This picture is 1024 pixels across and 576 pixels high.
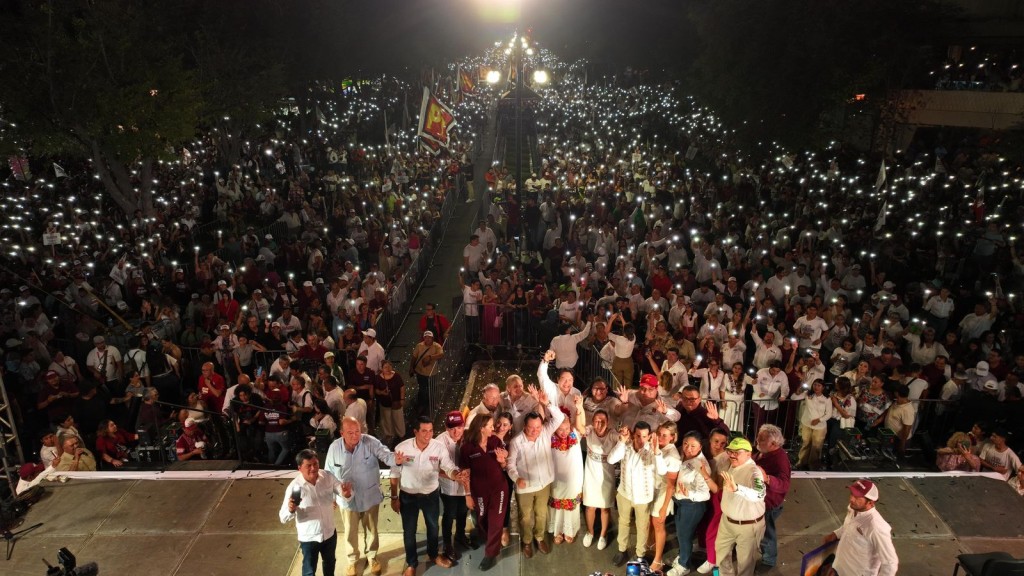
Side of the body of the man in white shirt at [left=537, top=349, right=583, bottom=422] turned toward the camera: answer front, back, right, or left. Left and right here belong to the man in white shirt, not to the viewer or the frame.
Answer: front

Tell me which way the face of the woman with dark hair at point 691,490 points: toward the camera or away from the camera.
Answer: toward the camera

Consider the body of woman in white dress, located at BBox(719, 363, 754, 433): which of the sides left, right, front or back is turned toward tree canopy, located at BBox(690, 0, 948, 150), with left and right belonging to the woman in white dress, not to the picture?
back

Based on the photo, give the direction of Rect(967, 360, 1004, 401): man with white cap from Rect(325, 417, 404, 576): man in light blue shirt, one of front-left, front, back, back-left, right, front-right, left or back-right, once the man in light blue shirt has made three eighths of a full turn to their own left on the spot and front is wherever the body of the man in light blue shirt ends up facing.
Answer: front-right

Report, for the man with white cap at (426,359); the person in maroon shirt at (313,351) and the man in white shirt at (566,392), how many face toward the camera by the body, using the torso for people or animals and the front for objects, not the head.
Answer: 3

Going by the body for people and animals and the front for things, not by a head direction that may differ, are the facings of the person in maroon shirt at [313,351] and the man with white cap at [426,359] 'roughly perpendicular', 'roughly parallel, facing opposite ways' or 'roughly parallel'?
roughly parallel

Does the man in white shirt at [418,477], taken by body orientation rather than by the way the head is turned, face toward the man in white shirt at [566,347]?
no

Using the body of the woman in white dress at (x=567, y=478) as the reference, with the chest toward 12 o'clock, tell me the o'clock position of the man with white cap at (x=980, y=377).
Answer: The man with white cap is roughly at 8 o'clock from the woman in white dress.

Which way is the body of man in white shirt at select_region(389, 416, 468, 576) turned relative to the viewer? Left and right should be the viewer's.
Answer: facing the viewer

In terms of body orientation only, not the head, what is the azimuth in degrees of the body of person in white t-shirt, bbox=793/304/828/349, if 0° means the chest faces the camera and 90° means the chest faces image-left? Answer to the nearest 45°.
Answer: approximately 0°

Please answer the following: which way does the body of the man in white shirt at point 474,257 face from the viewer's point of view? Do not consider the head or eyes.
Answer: toward the camera

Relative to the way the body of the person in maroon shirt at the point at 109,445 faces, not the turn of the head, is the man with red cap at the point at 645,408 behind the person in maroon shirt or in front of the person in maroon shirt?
in front

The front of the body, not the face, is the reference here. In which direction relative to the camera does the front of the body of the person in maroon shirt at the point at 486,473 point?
toward the camera

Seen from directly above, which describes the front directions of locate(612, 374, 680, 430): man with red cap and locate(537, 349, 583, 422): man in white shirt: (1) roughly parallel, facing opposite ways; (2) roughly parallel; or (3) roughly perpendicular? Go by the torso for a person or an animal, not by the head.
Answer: roughly parallel

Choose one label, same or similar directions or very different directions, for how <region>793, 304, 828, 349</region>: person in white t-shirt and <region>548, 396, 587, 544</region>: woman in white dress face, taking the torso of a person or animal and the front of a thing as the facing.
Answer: same or similar directions

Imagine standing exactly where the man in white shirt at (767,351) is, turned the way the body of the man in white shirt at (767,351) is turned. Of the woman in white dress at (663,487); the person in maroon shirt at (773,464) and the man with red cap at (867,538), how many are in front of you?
3

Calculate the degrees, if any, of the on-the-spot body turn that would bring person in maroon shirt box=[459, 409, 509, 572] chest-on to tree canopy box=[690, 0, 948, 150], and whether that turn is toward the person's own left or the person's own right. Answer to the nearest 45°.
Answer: approximately 135° to the person's own left

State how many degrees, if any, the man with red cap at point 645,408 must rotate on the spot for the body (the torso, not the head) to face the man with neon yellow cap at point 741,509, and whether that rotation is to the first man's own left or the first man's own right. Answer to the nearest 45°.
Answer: approximately 45° to the first man's own left

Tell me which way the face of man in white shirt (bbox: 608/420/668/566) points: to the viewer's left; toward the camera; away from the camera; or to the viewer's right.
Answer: toward the camera

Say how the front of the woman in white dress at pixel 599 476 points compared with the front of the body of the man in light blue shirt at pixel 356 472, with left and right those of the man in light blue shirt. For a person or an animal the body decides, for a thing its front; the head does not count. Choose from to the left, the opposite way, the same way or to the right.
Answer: the same way

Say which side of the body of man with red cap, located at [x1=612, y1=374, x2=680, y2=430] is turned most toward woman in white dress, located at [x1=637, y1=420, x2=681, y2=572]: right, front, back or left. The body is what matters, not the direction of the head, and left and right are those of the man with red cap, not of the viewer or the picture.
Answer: front

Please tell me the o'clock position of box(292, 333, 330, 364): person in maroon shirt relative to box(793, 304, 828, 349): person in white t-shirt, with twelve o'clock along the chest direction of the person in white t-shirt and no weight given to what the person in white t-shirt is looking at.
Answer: The person in maroon shirt is roughly at 2 o'clock from the person in white t-shirt.

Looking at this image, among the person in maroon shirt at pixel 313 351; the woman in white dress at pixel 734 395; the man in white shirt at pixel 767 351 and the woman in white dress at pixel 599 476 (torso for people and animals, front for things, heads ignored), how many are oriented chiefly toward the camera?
4

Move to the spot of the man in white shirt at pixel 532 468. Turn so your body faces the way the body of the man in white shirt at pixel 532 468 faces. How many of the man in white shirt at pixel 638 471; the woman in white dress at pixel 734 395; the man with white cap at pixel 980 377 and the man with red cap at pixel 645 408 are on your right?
0
